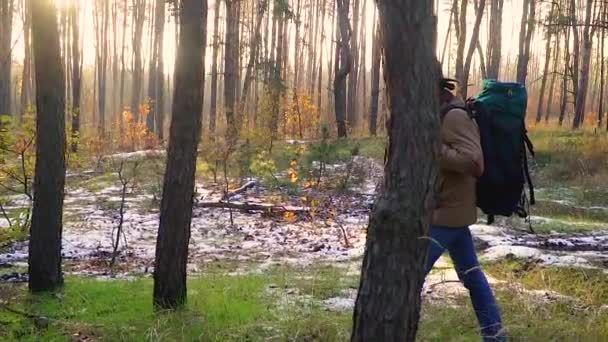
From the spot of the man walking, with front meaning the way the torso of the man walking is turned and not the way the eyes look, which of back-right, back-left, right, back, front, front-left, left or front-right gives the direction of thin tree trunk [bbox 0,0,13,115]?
front-right

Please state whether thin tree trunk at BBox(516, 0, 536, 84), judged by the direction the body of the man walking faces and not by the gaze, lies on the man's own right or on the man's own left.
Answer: on the man's own right

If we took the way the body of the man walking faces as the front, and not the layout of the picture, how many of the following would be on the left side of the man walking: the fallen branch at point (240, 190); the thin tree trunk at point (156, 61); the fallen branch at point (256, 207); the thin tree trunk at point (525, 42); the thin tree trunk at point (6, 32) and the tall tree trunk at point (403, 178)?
1

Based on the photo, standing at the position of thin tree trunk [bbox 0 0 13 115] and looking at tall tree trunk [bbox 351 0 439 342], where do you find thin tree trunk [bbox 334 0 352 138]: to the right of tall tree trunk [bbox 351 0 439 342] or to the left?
left

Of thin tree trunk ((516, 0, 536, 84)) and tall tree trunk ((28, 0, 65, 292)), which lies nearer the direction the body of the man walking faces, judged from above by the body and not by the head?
the tall tree trunk

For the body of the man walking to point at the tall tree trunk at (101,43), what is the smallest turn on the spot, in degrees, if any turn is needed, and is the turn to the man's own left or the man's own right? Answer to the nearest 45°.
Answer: approximately 45° to the man's own right

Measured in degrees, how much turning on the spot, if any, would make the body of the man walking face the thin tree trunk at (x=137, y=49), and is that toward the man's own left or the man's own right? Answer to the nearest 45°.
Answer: approximately 45° to the man's own right

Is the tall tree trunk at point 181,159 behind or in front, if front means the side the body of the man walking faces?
in front

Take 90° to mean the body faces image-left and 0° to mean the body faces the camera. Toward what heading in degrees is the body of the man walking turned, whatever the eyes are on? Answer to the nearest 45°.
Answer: approximately 90°

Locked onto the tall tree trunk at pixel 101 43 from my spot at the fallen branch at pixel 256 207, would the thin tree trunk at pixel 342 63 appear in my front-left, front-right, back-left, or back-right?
front-right

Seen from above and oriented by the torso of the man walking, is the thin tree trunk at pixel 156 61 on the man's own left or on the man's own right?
on the man's own right
